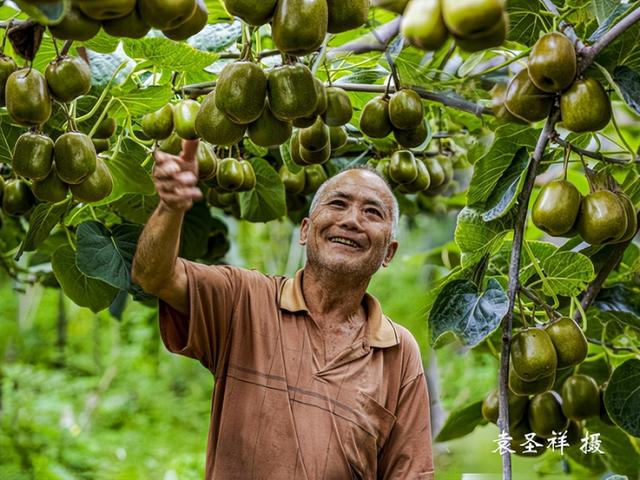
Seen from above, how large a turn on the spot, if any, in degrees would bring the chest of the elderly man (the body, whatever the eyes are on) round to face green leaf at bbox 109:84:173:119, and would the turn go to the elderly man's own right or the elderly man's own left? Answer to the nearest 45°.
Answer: approximately 45° to the elderly man's own right

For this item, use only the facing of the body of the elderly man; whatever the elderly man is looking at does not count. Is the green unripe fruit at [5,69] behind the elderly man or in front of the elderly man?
in front

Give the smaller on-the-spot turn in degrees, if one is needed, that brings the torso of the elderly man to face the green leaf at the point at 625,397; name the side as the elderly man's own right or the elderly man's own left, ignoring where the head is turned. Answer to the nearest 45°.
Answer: approximately 90° to the elderly man's own left

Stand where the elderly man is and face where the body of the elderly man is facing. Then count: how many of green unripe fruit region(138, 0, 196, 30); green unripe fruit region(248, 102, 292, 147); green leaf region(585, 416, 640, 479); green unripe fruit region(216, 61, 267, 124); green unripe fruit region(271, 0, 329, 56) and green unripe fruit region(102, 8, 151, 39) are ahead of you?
5

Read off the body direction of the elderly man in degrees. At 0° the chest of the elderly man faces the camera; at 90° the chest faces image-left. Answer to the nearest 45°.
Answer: approximately 0°

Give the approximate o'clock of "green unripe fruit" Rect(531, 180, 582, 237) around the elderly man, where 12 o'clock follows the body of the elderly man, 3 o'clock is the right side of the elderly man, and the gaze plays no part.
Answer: The green unripe fruit is roughly at 11 o'clock from the elderly man.

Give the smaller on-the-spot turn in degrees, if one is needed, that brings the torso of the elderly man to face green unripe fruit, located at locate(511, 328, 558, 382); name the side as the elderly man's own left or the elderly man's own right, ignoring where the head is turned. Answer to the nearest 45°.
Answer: approximately 45° to the elderly man's own left

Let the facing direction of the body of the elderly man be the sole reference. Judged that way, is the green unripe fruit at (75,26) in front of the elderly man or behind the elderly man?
in front

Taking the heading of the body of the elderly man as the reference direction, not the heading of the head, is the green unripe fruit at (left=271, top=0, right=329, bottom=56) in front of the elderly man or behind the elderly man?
in front
